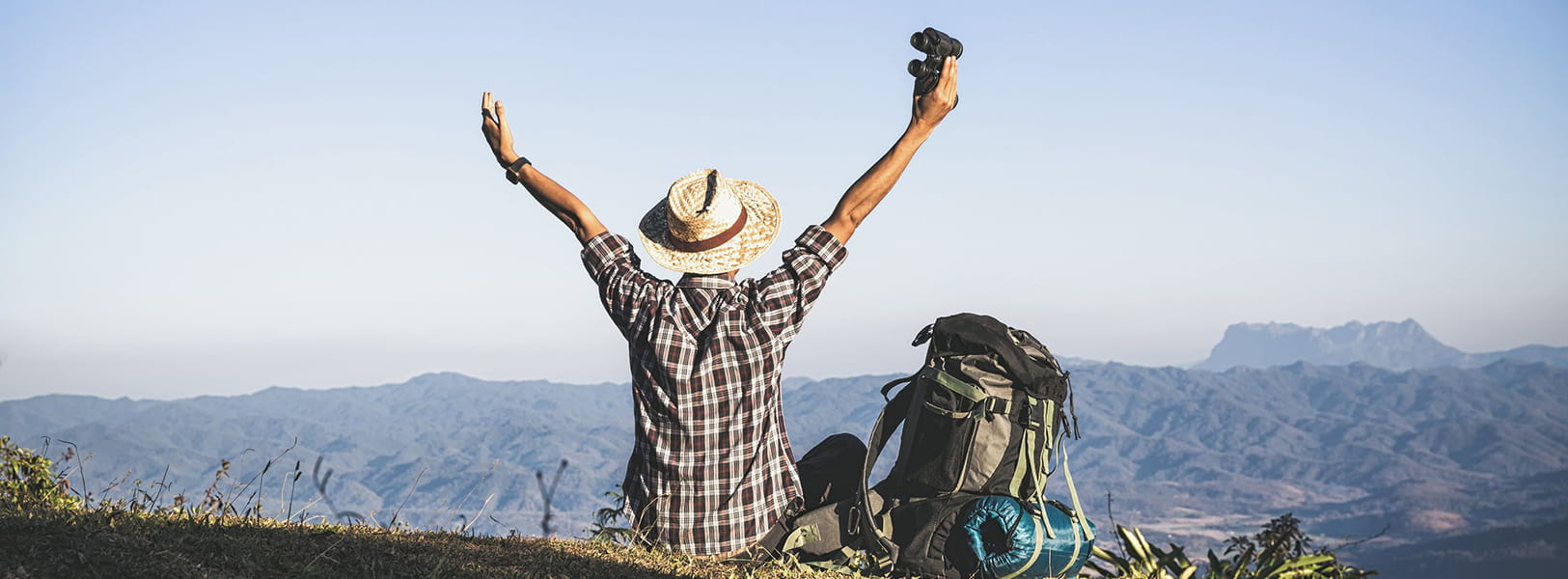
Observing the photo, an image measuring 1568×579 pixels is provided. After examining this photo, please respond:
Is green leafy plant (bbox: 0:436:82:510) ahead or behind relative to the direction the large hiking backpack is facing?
behind

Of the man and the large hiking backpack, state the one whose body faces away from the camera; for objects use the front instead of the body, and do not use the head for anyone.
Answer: the man

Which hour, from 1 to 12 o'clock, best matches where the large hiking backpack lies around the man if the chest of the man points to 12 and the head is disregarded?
The large hiking backpack is roughly at 3 o'clock from the man.

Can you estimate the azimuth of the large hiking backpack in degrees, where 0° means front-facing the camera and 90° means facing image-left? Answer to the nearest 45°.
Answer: approximately 315°

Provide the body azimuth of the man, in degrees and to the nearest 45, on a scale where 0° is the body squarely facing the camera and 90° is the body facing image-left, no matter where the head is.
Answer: approximately 180°

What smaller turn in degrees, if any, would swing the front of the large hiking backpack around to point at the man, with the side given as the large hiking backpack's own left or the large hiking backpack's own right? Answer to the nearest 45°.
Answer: approximately 135° to the large hiking backpack's own right

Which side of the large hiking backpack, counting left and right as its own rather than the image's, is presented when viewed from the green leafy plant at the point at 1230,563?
left

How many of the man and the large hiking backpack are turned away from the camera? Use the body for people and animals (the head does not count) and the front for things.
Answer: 1

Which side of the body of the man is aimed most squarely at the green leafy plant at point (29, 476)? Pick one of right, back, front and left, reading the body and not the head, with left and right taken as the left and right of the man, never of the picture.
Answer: left
